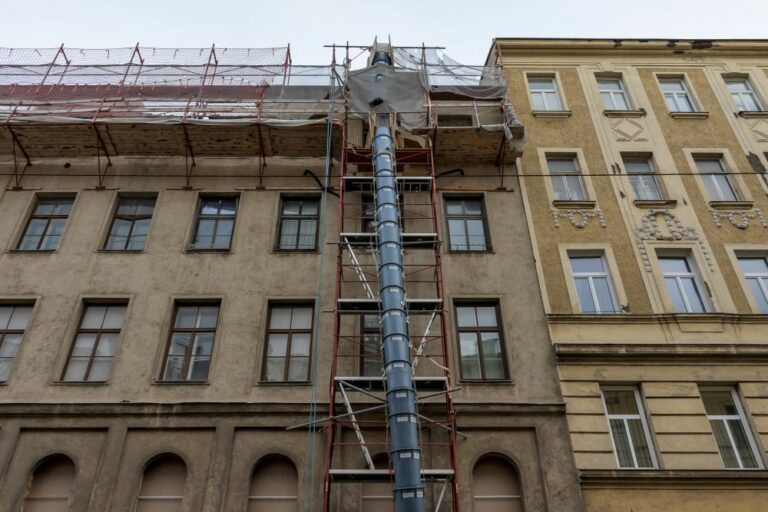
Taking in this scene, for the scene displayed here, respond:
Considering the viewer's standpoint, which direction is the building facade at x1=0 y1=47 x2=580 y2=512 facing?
facing the viewer
